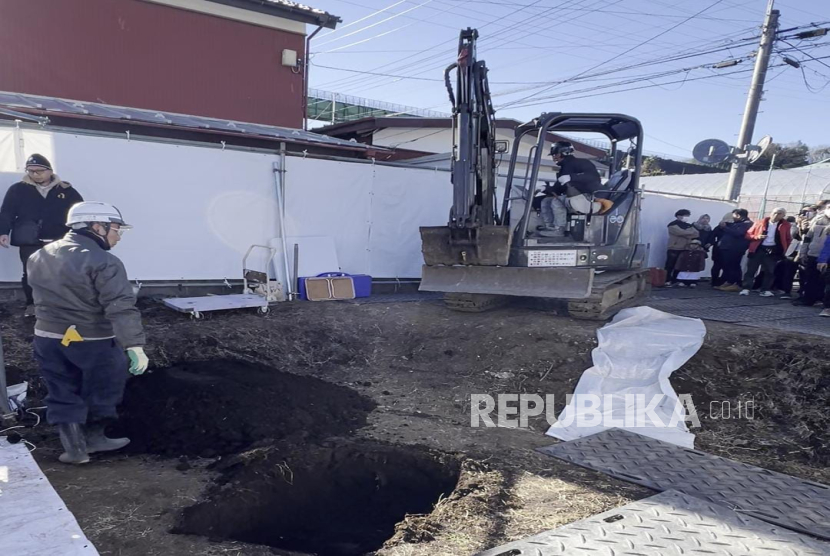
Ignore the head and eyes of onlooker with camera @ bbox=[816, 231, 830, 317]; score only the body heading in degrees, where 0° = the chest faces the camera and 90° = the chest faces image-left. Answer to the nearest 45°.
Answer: approximately 90°

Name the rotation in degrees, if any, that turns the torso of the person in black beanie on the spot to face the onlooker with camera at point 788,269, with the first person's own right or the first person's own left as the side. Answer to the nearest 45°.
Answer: approximately 90° to the first person's own left

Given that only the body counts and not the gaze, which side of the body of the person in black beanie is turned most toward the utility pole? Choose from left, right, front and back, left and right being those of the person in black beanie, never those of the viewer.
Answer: left

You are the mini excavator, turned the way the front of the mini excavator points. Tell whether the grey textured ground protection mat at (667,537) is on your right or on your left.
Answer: on your left

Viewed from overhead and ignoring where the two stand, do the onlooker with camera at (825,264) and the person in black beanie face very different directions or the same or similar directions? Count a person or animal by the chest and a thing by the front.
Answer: very different directions

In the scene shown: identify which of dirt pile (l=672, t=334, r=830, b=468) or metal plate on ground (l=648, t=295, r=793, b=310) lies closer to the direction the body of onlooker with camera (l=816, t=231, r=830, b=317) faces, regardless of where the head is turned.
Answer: the metal plate on ground

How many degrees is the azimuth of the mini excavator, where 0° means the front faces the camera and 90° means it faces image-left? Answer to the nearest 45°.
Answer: approximately 45°

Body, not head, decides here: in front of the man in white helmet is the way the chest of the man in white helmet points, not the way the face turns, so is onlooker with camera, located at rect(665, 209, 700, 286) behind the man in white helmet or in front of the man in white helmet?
in front

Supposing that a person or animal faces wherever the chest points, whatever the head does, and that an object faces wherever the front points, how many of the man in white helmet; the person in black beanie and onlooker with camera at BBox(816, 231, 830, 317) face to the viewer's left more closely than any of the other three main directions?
1

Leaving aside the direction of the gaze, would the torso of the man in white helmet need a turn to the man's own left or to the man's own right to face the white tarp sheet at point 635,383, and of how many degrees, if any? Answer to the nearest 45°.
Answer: approximately 45° to the man's own right

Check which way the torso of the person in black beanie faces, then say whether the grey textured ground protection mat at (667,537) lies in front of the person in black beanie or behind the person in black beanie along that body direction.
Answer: in front
